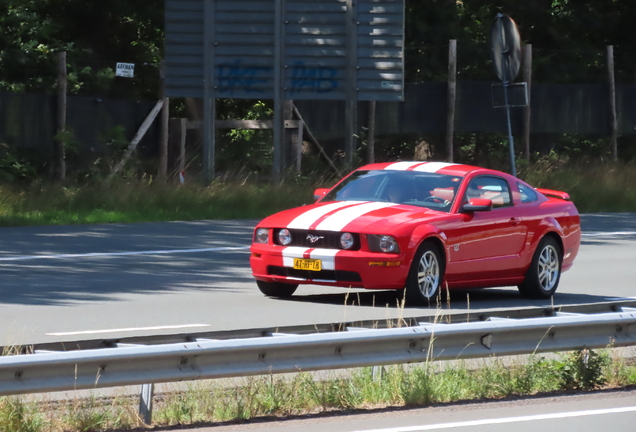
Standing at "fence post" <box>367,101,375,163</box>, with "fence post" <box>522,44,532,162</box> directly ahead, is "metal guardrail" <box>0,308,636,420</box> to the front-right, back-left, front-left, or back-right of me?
back-right

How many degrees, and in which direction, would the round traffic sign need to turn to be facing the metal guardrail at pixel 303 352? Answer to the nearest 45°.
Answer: approximately 135° to its right

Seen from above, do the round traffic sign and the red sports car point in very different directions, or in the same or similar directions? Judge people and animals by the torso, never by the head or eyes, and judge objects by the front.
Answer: very different directions

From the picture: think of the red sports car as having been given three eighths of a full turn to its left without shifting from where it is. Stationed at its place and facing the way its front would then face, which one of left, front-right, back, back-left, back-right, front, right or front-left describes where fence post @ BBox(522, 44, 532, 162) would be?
left

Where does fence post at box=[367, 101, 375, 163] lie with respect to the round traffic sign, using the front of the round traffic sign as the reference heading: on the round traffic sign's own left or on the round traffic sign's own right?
on the round traffic sign's own left

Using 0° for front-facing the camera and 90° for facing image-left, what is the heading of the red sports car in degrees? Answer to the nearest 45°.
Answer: approximately 45°

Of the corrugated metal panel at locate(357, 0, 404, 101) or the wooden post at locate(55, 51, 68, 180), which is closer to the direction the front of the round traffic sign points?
the corrugated metal panel

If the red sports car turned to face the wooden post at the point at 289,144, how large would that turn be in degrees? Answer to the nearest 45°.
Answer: approximately 135° to its right

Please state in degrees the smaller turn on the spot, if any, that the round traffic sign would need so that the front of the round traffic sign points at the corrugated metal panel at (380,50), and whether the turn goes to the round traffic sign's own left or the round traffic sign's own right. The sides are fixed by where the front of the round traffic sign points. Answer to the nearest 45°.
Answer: approximately 90° to the round traffic sign's own left

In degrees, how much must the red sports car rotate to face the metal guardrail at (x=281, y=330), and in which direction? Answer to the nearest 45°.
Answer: approximately 45° to its left

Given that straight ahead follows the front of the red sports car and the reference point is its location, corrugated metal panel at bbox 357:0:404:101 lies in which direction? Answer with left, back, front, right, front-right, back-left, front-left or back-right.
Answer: back-right

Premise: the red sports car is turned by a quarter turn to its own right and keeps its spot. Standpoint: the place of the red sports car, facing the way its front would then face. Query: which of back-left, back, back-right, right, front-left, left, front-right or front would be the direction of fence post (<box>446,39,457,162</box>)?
front-right

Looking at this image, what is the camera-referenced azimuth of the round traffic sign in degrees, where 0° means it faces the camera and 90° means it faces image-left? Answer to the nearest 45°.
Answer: approximately 225°

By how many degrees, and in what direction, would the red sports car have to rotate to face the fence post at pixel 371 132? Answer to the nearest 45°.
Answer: approximately 135° to its right
